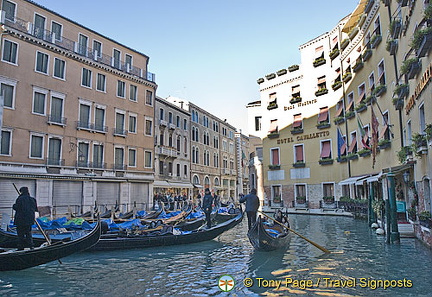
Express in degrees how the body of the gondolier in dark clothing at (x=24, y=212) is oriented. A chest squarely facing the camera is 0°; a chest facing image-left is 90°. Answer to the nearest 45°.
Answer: approximately 135°

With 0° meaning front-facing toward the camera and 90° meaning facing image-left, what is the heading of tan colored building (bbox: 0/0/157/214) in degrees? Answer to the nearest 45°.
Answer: approximately 315°

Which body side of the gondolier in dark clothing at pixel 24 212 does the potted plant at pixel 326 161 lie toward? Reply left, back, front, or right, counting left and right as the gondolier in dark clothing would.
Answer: right

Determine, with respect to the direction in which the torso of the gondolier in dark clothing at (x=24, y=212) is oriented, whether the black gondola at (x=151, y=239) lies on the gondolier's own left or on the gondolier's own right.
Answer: on the gondolier's own right

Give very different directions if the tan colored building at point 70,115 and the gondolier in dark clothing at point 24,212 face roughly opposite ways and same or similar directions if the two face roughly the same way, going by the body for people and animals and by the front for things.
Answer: very different directions

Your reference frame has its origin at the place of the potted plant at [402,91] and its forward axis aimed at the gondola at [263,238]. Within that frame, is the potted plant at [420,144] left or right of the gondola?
left

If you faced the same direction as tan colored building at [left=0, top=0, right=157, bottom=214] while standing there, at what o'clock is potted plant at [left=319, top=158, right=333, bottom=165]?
The potted plant is roughly at 11 o'clock from the tan colored building.

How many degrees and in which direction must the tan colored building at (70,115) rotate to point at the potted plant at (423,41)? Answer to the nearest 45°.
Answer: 0° — it already faces it

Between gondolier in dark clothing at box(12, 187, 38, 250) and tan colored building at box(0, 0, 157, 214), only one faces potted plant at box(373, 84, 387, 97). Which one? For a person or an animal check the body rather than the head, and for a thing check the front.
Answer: the tan colored building

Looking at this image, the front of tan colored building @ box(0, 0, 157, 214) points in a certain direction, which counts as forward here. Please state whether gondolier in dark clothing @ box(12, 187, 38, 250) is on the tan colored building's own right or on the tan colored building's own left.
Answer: on the tan colored building's own right

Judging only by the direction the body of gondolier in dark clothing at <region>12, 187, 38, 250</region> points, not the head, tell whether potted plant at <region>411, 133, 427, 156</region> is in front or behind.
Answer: behind
